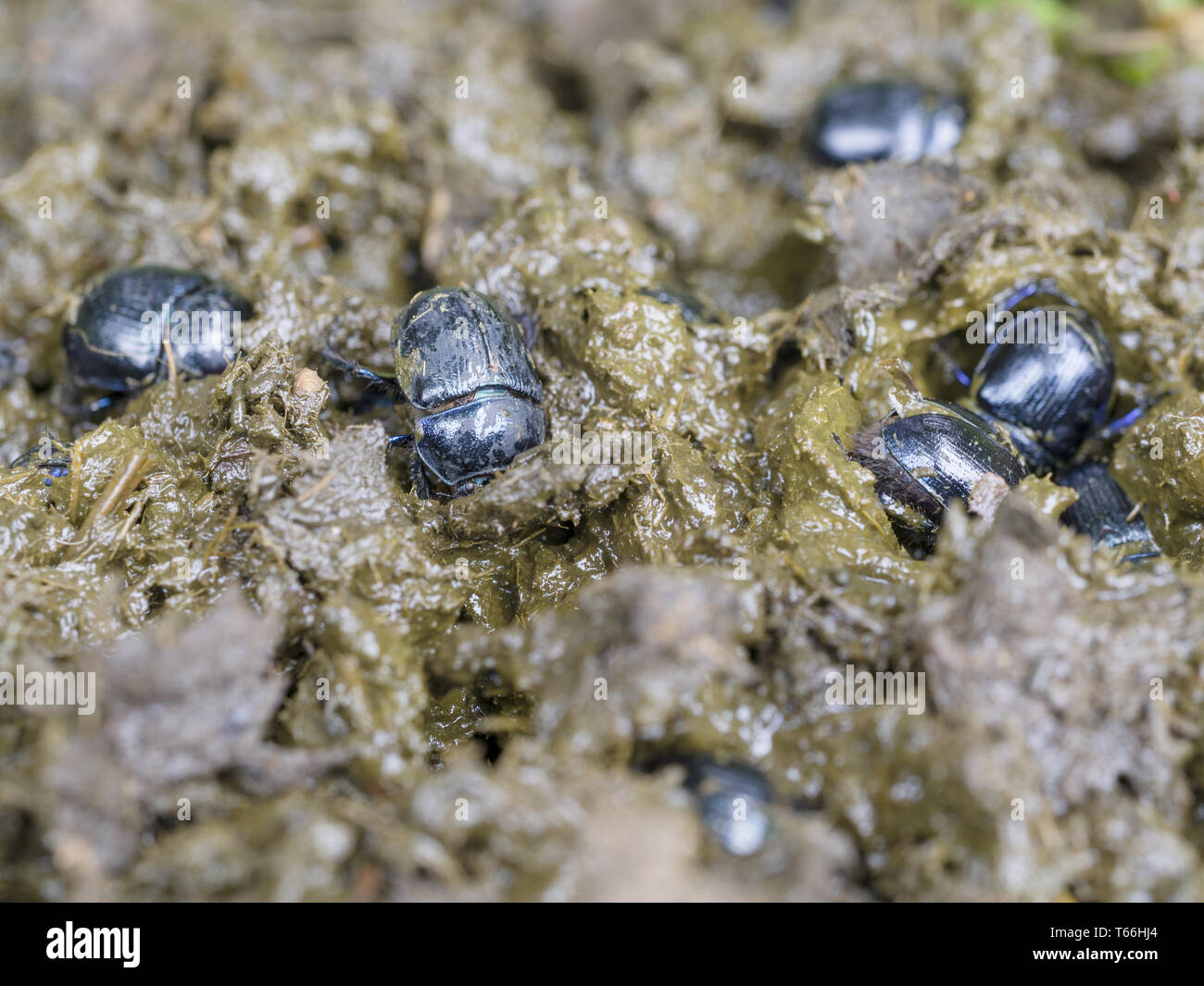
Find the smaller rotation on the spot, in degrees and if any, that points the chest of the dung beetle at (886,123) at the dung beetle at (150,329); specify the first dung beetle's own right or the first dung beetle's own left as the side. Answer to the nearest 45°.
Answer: approximately 135° to the first dung beetle's own right

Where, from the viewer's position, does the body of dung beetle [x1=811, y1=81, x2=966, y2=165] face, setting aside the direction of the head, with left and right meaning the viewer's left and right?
facing to the right of the viewer

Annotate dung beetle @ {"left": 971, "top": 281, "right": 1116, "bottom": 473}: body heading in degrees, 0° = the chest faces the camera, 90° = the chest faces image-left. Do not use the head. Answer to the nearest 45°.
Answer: approximately 0°

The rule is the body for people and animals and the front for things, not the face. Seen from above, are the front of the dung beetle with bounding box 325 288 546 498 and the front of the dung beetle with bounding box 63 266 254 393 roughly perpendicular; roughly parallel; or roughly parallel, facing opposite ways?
roughly perpendicular

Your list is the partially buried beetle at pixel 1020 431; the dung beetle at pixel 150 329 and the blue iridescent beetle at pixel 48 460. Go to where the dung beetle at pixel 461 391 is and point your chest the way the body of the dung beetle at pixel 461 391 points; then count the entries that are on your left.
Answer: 1

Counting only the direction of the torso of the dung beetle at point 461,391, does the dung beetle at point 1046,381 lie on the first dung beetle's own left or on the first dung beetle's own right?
on the first dung beetle's own left

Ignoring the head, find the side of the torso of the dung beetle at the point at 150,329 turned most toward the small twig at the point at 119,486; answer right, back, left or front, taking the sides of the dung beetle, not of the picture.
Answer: right

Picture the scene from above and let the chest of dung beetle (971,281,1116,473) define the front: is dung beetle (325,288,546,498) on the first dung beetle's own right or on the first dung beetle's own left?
on the first dung beetle's own right

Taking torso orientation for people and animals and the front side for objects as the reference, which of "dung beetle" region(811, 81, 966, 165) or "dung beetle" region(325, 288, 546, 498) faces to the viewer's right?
"dung beetle" region(811, 81, 966, 165)

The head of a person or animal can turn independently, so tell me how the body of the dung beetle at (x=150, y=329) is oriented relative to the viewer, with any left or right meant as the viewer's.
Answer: facing to the right of the viewer
